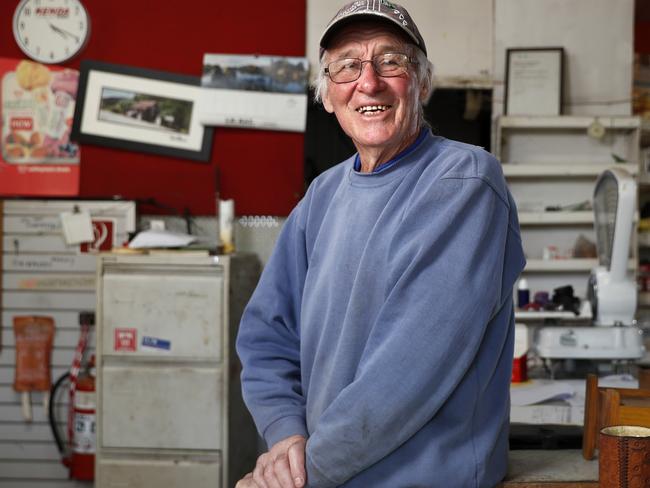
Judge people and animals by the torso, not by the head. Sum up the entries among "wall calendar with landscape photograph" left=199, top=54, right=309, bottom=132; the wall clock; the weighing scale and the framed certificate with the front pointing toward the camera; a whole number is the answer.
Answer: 3

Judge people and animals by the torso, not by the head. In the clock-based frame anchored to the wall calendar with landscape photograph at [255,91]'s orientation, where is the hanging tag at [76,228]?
The hanging tag is roughly at 3 o'clock from the wall calendar with landscape photograph.

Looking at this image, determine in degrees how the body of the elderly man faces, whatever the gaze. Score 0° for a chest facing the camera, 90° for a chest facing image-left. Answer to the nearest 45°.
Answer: approximately 45°

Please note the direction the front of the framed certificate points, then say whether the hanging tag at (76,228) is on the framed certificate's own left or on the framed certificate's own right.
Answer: on the framed certificate's own right

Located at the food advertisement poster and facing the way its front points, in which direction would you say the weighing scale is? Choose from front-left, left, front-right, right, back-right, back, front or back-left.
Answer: front-left
